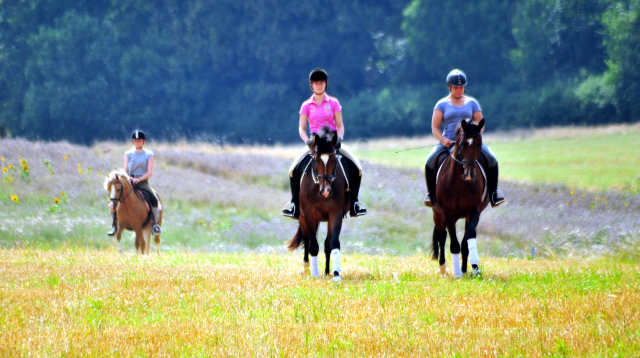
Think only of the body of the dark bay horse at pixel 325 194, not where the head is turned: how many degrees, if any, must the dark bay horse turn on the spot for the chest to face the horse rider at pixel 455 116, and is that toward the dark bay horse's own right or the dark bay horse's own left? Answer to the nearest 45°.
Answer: approximately 90° to the dark bay horse's own left

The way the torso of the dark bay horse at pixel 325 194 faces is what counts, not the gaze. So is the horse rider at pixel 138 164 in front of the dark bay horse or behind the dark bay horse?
behind

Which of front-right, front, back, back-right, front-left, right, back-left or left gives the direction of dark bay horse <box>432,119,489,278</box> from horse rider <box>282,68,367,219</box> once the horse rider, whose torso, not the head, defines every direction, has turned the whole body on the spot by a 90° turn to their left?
front

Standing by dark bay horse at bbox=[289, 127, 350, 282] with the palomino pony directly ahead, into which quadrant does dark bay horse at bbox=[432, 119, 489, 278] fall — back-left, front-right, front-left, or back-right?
back-right

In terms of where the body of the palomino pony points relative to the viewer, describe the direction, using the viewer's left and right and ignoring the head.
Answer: facing the viewer and to the left of the viewer

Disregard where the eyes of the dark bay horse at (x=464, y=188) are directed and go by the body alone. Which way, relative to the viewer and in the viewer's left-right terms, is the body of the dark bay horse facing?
facing the viewer

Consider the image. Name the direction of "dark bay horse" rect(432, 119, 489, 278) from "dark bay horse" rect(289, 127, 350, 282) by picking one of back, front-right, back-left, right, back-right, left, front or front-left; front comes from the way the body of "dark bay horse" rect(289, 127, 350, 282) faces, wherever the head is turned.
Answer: left

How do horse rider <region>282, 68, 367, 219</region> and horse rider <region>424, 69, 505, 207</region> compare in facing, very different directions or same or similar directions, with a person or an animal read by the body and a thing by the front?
same or similar directions

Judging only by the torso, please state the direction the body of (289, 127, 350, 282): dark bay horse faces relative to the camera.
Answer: toward the camera

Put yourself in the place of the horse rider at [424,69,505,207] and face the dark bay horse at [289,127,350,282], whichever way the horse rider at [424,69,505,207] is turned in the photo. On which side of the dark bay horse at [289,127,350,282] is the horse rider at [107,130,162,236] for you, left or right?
right

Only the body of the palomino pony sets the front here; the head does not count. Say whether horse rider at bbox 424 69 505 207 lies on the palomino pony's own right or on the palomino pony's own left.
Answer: on the palomino pony's own left
